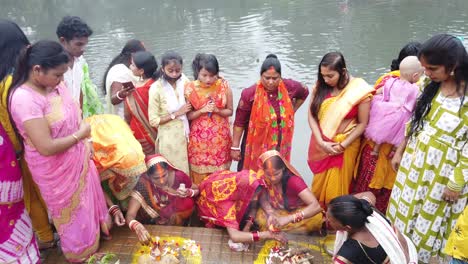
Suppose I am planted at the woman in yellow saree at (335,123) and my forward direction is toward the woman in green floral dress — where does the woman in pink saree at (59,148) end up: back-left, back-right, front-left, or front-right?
back-right

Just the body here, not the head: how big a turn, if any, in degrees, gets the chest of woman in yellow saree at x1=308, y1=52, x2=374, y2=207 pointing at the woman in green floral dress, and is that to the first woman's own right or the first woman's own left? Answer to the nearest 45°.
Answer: approximately 90° to the first woman's own left

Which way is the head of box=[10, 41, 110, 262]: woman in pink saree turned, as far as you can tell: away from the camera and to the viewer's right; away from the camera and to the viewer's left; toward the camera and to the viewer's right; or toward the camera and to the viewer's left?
toward the camera and to the viewer's right

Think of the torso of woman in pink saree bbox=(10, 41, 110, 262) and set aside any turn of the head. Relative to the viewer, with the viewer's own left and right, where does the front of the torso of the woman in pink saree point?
facing the viewer and to the right of the viewer
